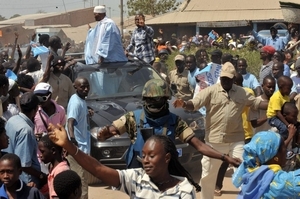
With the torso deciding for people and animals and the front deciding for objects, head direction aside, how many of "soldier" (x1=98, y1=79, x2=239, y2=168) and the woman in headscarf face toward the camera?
1

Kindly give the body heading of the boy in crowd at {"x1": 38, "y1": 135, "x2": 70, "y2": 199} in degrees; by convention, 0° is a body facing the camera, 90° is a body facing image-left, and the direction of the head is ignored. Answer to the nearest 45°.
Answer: approximately 45°

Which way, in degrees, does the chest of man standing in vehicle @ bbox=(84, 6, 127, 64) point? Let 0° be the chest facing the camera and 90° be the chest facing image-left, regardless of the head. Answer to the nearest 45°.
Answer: approximately 45°

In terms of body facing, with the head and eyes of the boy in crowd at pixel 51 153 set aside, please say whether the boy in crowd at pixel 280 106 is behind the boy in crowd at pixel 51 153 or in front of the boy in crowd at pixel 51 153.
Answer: behind

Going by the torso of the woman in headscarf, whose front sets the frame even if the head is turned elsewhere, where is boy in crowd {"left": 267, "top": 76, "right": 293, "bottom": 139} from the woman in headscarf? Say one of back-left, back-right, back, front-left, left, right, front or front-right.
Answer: front-left

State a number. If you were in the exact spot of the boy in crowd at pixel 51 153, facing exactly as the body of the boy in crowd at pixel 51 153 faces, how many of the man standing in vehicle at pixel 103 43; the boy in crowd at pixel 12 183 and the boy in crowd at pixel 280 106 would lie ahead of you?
1

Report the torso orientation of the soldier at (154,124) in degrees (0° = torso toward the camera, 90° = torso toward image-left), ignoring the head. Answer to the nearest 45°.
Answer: approximately 0°

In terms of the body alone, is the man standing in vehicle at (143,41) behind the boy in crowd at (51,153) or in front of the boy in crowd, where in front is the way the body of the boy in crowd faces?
behind
